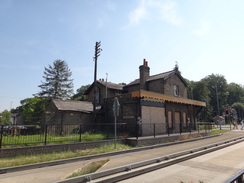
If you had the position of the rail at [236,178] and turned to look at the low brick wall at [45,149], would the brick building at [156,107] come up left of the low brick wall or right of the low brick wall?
right

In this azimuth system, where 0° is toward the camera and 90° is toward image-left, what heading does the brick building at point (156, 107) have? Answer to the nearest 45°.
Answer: approximately 315°

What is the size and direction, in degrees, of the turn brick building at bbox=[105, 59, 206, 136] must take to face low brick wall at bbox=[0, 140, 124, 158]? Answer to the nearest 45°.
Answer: approximately 90° to its right

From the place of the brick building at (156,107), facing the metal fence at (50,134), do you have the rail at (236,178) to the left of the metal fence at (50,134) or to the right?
left

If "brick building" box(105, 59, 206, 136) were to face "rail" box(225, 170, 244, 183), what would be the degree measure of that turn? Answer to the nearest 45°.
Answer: approximately 45° to its right
